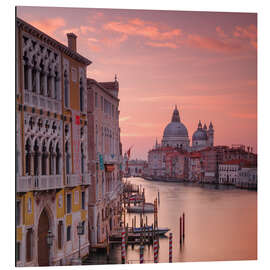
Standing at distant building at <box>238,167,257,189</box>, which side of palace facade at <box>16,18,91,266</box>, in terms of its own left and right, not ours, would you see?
left

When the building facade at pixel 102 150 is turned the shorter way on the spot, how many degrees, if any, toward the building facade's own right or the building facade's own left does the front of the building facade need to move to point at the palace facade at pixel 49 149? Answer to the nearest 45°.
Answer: approximately 90° to the building facade's own right

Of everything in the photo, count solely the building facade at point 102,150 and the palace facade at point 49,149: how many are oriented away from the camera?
0

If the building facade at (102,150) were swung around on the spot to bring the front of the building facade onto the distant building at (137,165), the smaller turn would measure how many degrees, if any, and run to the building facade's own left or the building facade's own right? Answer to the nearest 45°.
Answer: approximately 90° to the building facade's own left

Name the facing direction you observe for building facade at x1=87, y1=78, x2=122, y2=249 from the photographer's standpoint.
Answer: facing to the right of the viewer

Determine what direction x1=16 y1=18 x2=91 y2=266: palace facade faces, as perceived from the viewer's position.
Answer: facing the viewer and to the right of the viewer
